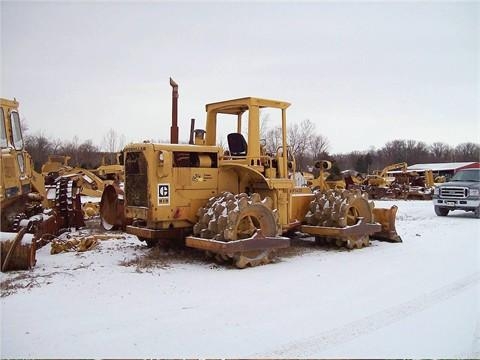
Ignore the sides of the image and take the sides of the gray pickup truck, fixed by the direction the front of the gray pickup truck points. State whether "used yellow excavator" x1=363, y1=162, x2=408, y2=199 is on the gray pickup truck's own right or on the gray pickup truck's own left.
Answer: on the gray pickup truck's own right

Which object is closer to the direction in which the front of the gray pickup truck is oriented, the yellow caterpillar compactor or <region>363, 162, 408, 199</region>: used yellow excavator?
the yellow caterpillar compactor

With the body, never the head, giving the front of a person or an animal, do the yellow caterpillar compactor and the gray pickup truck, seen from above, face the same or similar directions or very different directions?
very different directions

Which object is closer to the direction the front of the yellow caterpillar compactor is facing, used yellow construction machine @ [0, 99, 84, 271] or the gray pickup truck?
the gray pickup truck

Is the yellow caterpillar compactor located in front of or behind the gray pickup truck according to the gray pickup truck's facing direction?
in front

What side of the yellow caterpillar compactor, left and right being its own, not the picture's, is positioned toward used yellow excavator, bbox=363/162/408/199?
front

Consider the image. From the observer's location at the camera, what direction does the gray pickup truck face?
facing the viewer and to the left of the viewer

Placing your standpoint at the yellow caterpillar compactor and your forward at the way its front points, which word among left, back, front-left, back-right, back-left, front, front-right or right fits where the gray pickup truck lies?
front

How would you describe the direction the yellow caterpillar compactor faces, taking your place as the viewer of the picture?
facing away from the viewer and to the right of the viewer
